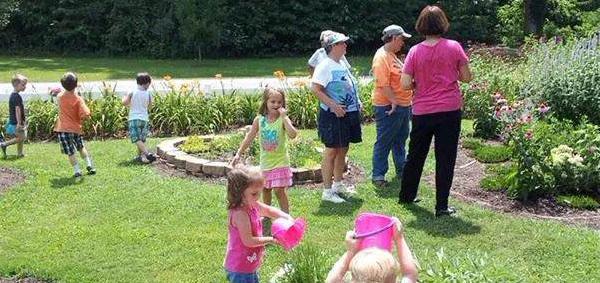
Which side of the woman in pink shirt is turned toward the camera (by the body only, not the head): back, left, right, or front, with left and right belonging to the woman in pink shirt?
back

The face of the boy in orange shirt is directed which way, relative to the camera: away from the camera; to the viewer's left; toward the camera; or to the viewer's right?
away from the camera

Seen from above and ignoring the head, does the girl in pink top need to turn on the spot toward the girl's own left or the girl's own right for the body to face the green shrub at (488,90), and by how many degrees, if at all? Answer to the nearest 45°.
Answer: approximately 45° to the girl's own left

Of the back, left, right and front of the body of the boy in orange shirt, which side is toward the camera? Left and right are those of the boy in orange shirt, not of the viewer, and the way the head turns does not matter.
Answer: back

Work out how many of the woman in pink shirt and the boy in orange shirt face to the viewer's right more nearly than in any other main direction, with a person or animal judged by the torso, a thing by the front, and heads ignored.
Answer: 0

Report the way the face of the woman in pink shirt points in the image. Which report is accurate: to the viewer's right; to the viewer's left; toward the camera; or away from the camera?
away from the camera

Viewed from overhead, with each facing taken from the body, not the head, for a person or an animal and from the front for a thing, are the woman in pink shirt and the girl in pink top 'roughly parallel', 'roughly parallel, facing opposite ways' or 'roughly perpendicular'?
roughly perpendicular

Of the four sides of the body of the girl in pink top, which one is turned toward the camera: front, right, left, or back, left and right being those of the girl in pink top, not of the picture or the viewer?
right

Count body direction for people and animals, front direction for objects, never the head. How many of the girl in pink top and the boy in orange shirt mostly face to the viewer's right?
1

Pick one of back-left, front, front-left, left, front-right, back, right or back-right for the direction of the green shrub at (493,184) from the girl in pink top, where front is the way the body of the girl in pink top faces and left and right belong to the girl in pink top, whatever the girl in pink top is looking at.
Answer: front-left

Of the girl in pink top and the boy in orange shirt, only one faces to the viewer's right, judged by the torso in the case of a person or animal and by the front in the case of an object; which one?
the girl in pink top
